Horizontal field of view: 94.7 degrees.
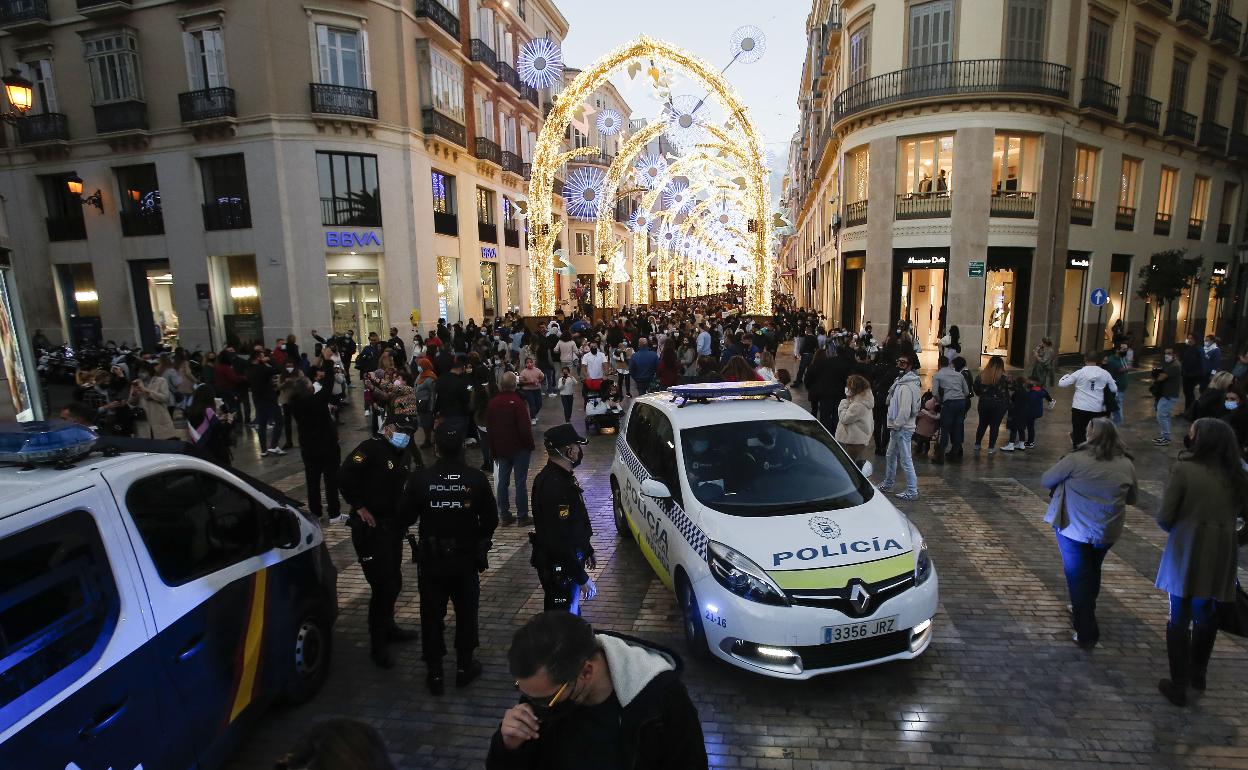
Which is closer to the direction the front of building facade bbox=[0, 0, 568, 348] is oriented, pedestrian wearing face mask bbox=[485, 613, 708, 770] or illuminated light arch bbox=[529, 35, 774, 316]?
the pedestrian wearing face mask

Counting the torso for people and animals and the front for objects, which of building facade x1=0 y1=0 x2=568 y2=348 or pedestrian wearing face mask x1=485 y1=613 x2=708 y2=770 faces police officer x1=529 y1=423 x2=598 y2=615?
the building facade

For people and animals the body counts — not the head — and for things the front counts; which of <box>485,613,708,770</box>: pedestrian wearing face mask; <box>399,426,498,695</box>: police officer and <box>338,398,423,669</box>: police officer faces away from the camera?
<box>399,426,498,695</box>: police officer

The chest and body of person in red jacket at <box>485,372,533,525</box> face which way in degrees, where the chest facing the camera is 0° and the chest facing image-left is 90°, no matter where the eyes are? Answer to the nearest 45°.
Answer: approximately 180°

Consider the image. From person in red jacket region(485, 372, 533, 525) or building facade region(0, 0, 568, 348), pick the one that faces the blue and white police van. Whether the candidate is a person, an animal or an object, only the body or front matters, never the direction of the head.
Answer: the building facade

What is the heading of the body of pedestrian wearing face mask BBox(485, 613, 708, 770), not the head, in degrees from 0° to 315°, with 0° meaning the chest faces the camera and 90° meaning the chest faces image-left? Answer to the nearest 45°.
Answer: approximately 45°

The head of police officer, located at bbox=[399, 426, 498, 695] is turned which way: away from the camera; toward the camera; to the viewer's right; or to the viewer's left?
away from the camera

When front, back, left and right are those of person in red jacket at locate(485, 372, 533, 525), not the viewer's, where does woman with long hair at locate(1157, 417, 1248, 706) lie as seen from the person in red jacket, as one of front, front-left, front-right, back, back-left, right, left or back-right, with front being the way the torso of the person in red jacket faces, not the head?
back-right

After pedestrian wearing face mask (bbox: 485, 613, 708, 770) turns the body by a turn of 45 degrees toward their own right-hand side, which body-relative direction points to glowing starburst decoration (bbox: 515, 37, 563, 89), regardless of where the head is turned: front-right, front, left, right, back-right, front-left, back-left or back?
right

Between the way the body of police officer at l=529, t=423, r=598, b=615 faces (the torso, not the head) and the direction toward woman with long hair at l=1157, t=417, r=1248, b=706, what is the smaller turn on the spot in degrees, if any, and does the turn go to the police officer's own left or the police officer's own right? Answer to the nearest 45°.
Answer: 0° — they already face them

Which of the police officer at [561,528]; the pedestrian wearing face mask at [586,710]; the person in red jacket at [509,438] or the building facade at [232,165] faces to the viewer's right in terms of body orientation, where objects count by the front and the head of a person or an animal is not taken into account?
the police officer

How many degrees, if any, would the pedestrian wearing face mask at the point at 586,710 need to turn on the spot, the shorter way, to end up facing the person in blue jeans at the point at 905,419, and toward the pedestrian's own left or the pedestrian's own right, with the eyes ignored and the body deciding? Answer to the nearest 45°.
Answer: approximately 180°

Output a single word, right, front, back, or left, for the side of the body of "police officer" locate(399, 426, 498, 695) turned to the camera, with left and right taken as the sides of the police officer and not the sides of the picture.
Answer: back

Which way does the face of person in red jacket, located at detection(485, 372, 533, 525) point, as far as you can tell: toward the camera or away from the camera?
away from the camera

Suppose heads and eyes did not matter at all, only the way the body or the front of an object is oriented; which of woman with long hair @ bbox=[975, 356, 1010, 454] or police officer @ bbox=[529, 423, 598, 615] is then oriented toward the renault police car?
the police officer
